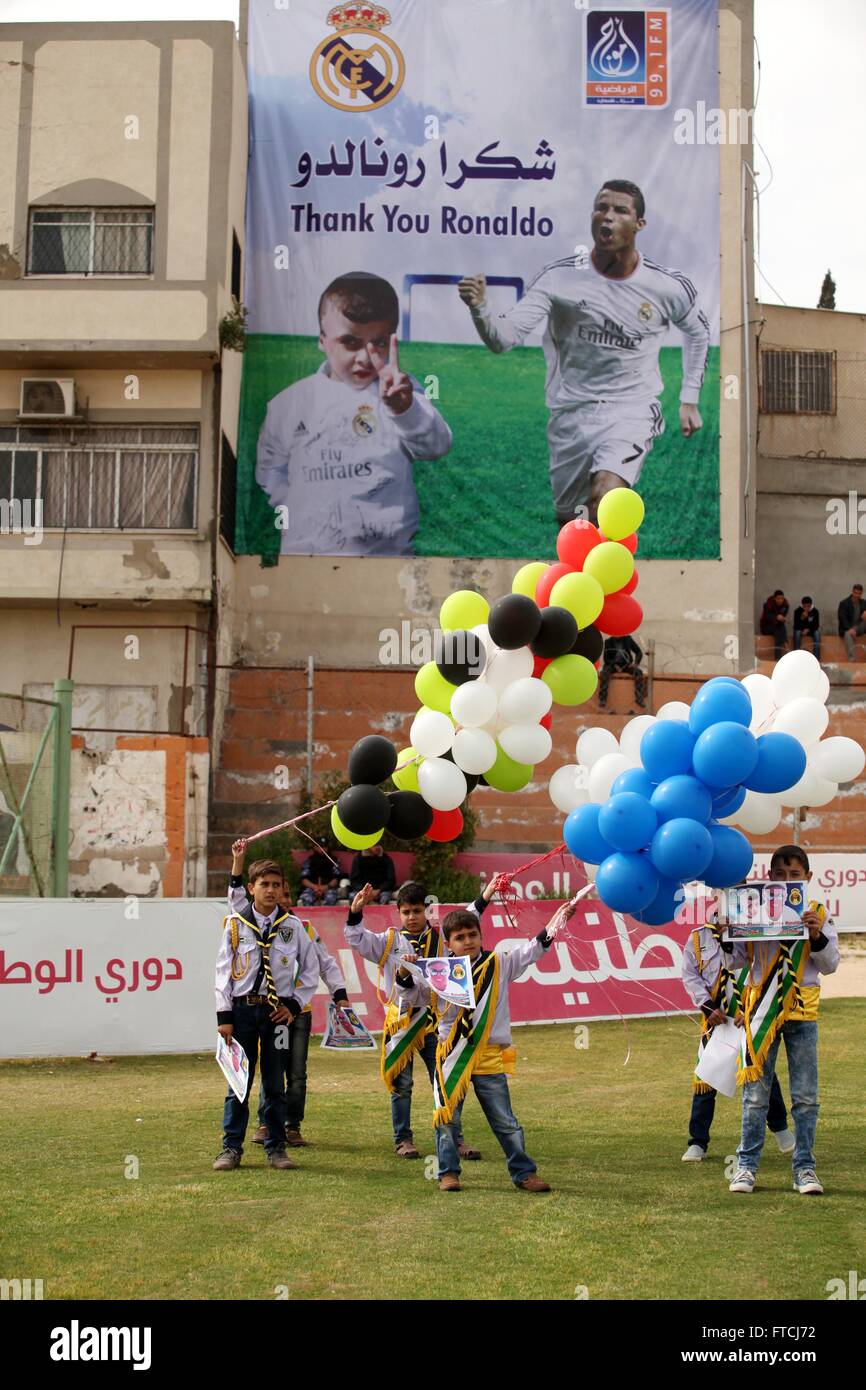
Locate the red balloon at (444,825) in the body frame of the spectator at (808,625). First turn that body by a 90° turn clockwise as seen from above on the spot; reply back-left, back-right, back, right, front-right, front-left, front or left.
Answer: left

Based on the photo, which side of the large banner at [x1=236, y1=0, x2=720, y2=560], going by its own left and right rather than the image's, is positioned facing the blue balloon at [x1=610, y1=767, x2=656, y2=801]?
front

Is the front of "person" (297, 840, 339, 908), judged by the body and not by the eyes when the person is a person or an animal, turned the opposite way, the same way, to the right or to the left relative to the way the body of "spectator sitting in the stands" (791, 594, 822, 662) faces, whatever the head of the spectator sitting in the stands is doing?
the same way

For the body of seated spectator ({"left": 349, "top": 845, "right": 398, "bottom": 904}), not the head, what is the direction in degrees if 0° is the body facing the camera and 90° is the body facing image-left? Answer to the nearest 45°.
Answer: approximately 0°

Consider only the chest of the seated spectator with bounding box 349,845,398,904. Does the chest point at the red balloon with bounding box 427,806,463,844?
yes

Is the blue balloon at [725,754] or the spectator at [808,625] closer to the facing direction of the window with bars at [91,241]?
the blue balloon

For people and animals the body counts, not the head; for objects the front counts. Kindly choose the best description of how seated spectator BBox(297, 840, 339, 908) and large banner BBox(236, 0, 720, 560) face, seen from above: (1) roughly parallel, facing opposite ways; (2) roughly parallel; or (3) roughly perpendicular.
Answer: roughly parallel

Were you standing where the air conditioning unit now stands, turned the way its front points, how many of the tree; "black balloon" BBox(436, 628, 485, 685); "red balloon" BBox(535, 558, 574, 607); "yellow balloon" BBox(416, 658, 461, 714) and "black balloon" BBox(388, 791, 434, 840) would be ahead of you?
4

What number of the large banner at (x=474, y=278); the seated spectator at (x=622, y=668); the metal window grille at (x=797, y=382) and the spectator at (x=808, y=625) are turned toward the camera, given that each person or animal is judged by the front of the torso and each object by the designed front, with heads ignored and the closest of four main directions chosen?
4

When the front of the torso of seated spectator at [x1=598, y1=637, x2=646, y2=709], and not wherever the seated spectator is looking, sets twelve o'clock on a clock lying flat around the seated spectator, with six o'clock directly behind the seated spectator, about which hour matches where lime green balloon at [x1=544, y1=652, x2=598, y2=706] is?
The lime green balloon is roughly at 12 o'clock from the seated spectator.

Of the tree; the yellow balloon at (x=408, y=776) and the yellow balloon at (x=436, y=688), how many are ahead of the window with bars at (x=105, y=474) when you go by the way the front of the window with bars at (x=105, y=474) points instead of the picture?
2

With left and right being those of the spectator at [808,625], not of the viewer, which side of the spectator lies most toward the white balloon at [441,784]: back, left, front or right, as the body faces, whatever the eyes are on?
front

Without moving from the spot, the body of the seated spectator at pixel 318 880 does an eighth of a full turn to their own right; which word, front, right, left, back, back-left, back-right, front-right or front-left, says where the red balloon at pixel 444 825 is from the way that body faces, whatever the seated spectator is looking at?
front-left

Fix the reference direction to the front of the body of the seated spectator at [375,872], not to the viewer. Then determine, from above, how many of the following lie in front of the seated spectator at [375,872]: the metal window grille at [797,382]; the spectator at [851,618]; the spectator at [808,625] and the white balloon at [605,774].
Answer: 1

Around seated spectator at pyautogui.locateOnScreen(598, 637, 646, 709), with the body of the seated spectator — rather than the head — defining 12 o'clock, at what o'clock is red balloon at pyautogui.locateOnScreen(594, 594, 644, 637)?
The red balloon is roughly at 12 o'clock from the seated spectator.

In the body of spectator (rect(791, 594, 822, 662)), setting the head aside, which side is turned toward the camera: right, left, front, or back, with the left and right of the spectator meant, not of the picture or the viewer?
front

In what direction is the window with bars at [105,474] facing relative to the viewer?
toward the camera

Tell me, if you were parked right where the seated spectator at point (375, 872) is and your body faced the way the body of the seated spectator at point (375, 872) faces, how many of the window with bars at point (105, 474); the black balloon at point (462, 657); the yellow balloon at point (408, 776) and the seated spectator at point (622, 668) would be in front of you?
2

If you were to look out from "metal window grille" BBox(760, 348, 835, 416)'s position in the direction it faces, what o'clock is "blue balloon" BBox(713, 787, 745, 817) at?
The blue balloon is roughly at 12 o'clock from the metal window grille.

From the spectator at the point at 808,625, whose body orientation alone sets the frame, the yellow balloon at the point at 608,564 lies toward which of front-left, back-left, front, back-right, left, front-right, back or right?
front

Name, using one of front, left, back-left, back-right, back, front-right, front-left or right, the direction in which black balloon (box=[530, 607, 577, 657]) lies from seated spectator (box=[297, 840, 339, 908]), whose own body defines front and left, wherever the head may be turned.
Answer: front
